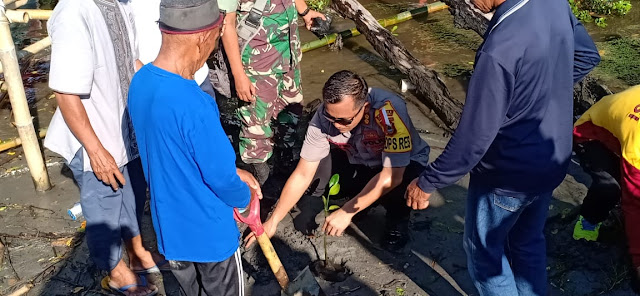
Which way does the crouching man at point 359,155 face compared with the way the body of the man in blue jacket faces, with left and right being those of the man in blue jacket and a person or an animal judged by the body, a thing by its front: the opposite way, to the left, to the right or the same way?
to the left

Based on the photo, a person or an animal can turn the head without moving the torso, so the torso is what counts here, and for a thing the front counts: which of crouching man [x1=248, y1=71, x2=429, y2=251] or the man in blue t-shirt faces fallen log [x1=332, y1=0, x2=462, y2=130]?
the man in blue t-shirt

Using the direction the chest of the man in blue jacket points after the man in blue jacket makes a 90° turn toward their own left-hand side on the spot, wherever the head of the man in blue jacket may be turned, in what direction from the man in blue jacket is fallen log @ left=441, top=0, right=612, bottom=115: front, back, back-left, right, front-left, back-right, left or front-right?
back-right

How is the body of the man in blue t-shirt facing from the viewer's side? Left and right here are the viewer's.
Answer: facing away from the viewer and to the right of the viewer

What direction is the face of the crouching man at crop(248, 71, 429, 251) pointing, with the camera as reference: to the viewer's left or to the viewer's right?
to the viewer's left

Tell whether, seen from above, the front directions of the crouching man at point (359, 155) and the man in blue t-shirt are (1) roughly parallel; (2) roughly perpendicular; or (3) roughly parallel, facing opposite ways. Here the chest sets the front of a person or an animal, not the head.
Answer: roughly parallel, facing opposite ways

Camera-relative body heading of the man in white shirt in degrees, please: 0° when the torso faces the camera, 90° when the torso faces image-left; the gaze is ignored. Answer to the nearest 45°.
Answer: approximately 315°

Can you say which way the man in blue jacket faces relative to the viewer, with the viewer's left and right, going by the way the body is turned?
facing away from the viewer and to the left of the viewer

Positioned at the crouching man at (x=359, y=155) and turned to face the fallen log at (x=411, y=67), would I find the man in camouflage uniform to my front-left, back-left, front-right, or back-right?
front-left

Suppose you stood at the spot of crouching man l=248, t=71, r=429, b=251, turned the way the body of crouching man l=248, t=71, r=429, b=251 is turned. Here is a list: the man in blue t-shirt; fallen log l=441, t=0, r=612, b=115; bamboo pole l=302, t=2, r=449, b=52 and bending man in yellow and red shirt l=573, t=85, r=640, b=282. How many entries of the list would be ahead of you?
1

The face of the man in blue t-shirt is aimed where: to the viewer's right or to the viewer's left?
to the viewer's right

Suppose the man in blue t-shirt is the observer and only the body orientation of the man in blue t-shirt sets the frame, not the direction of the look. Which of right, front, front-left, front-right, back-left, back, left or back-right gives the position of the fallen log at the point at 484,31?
front

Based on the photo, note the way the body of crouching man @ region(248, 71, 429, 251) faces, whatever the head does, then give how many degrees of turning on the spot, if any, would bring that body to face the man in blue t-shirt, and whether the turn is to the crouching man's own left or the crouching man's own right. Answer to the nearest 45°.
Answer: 0° — they already face them

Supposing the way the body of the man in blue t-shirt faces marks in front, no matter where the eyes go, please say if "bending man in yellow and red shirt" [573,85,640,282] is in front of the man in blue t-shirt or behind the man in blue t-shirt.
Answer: in front

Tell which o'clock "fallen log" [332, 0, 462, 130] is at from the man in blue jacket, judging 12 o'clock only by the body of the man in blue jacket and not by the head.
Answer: The fallen log is roughly at 1 o'clock from the man in blue jacket.

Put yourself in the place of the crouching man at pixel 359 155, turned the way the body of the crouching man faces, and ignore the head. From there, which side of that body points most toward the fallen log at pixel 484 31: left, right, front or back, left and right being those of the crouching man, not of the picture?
back

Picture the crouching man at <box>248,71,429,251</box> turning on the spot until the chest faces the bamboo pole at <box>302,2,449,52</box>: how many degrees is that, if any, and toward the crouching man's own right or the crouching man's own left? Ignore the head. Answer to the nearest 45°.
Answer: approximately 135° to the crouching man's own right

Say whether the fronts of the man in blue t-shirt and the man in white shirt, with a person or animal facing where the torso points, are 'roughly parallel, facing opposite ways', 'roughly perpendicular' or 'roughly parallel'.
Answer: roughly perpendicular

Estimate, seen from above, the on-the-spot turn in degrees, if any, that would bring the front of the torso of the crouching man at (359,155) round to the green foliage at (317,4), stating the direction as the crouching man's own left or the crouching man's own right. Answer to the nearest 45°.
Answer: approximately 135° to the crouching man's own right

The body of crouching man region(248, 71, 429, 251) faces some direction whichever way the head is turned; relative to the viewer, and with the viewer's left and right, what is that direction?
facing the viewer and to the left of the viewer
